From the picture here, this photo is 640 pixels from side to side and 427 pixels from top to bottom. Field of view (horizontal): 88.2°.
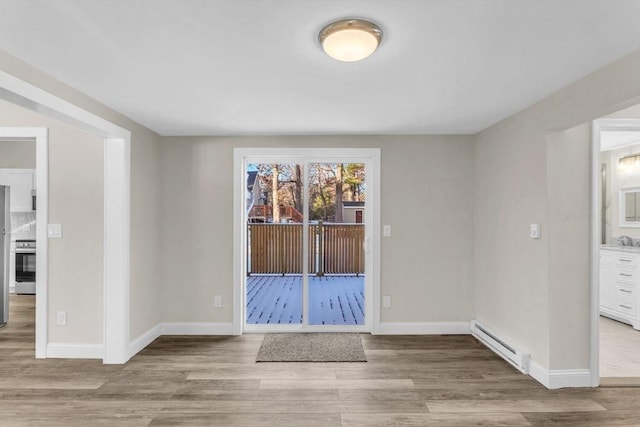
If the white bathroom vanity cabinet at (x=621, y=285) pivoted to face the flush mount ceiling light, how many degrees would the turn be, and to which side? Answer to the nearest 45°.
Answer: approximately 45° to its left

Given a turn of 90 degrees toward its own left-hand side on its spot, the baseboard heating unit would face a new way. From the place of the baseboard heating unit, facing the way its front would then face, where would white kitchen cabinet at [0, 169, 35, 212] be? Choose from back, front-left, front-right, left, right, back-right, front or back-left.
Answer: back-right

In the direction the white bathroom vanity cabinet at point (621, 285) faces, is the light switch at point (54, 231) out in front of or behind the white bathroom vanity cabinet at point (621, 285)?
in front

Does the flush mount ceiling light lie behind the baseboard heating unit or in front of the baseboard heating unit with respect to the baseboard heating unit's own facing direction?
in front

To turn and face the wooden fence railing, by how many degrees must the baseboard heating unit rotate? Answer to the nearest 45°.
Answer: approximately 45° to its right

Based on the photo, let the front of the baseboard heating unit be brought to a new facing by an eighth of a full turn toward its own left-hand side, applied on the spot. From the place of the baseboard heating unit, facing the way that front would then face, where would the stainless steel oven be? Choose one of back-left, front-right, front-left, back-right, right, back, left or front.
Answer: right

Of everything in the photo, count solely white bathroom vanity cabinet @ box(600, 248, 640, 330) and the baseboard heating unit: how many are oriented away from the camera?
0

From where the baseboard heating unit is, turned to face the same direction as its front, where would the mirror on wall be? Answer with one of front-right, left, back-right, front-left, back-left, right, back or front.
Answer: back

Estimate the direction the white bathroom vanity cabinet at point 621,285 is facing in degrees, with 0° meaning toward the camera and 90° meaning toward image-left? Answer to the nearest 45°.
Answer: approximately 45°

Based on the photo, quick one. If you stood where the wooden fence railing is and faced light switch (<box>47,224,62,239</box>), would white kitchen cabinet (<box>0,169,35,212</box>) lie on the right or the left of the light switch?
right

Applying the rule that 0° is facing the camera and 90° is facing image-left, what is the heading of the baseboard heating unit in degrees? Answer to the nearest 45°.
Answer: approximately 45°

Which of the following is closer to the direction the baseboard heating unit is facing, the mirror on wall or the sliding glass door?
the sliding glass door
